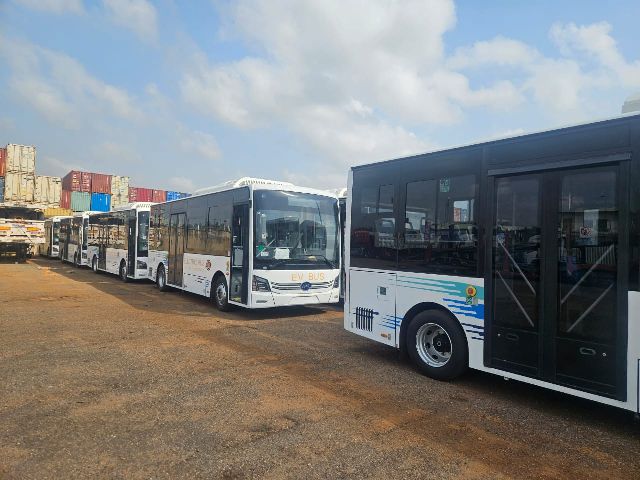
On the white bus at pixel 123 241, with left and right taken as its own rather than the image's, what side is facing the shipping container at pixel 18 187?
back

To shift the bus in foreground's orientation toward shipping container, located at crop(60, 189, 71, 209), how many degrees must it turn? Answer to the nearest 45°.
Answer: approximately 180°

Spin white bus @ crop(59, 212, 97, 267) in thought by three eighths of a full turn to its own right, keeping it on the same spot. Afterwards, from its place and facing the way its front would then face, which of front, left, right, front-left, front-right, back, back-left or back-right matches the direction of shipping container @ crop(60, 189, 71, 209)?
right

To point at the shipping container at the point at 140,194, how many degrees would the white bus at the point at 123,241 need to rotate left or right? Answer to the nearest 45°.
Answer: approximately 135° to its left

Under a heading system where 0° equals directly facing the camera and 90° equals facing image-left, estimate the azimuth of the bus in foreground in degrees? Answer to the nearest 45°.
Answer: approximately 315°

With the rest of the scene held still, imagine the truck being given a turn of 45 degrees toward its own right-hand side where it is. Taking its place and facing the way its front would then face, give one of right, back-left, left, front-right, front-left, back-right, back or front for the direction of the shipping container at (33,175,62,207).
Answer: back-right

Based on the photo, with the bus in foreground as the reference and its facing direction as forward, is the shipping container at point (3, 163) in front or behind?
behind

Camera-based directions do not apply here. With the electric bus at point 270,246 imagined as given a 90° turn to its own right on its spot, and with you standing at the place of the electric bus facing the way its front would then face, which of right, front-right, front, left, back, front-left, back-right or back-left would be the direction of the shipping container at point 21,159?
right
